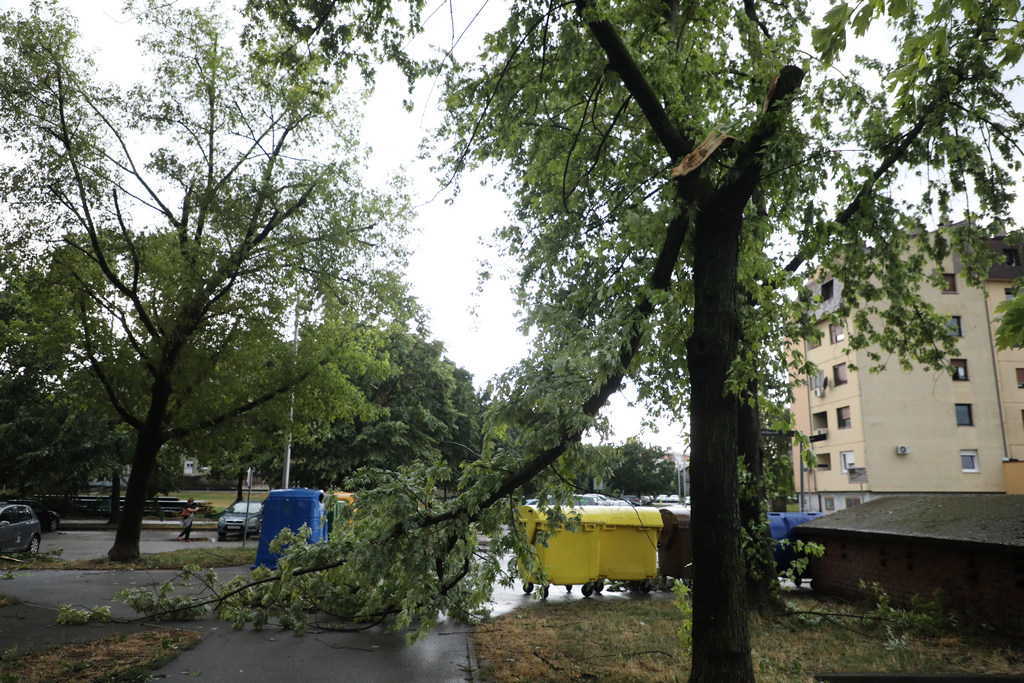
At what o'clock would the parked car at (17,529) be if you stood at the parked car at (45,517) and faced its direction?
the parked car at (17,529) is roughly at 3 o'clock from the parked car at (45,517).

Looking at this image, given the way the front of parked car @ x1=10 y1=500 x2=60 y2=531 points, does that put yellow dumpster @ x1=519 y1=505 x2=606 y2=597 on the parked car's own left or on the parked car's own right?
on the parked car's own right

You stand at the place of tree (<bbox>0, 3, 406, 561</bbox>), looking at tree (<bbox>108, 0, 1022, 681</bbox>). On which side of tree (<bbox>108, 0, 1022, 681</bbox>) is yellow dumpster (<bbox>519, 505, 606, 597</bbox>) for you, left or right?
left

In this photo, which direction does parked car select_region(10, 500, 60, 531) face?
to the viewer's right

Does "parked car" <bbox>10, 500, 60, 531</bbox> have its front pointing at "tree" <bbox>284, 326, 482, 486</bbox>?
yes

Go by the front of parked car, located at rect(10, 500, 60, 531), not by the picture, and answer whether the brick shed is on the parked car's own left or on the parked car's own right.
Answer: on the parked car's own right

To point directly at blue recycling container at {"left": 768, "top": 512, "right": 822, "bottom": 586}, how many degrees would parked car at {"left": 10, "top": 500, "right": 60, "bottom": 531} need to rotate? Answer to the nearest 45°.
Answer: approximately 45° to its right
